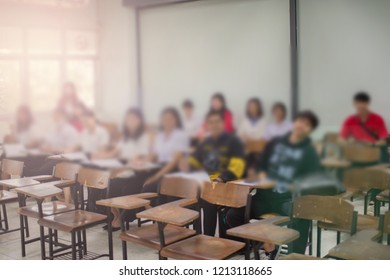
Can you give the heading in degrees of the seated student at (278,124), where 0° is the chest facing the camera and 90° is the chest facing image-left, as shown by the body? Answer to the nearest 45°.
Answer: approximately 0°

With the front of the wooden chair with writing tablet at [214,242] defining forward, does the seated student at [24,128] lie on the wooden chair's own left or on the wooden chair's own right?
on the wooden chair's own right

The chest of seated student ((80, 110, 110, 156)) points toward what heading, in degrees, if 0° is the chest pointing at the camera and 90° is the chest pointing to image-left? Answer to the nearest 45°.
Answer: approximately 45°

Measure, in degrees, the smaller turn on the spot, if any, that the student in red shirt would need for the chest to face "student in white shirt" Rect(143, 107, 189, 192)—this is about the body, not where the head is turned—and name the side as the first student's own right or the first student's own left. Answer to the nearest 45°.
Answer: approximately 90° to the first student's own right
